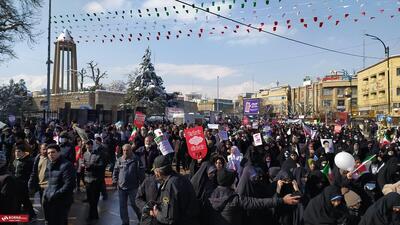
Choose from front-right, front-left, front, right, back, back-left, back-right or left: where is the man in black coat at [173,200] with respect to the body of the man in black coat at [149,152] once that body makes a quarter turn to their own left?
right

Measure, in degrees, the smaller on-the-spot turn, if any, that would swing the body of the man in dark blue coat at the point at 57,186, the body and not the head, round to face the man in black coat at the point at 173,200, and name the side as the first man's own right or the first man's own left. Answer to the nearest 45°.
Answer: approximately 90° to the first man's own left

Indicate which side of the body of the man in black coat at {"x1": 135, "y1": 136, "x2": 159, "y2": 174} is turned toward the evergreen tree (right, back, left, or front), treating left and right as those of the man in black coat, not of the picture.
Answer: back

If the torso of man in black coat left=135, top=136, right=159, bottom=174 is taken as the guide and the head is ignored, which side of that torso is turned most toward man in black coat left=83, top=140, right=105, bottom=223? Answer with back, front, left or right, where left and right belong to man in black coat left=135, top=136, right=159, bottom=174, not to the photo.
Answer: front

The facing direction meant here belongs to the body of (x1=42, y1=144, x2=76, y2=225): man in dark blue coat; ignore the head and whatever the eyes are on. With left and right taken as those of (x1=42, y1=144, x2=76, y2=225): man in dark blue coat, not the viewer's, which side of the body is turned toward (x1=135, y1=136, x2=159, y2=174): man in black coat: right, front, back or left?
back

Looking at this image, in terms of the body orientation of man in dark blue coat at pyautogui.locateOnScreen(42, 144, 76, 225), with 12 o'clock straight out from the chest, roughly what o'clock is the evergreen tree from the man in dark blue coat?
The evergreen tree is roughly at 5 o'clock from the man in dark blue coat.

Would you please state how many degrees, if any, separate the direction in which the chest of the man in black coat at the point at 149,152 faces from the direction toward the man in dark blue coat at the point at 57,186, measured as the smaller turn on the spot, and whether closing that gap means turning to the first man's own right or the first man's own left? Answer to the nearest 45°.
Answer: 0° — they already face them

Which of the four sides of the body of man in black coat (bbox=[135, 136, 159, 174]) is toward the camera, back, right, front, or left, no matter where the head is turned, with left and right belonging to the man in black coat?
front

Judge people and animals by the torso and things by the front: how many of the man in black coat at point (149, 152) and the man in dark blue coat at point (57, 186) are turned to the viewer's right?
0
